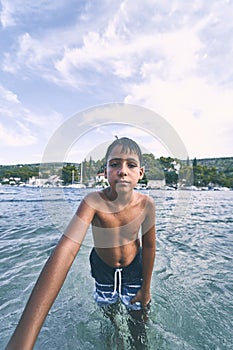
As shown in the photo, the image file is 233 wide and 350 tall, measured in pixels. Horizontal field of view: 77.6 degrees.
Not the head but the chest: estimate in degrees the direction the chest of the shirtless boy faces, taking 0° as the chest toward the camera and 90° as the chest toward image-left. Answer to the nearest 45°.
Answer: approximately 0°
